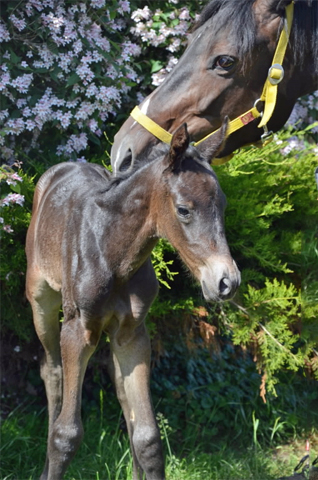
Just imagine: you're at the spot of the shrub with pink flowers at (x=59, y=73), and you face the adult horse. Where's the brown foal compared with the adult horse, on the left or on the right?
right
